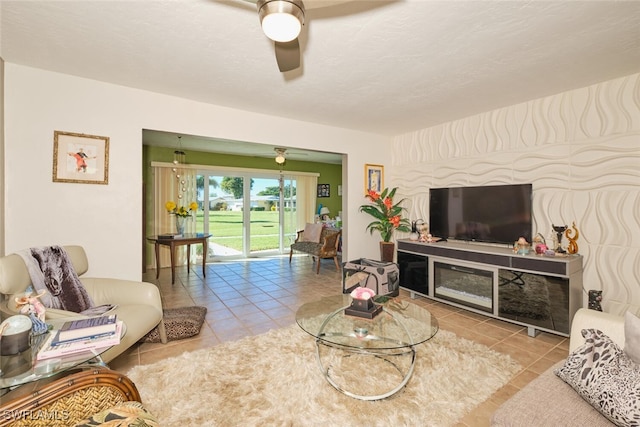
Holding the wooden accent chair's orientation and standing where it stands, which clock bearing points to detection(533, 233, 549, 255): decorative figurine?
The decorative figurine is roughly at 9 o'clock from the wooden accent chair.

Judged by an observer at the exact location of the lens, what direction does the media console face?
facing the viewer and to the left of the viewer

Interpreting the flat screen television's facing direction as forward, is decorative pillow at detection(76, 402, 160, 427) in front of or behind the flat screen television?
in front

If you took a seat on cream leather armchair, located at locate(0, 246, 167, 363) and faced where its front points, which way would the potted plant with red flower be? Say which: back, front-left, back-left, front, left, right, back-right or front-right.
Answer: front-left

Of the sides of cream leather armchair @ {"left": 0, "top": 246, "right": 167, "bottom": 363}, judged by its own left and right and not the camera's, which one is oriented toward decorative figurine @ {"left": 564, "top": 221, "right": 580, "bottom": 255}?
front

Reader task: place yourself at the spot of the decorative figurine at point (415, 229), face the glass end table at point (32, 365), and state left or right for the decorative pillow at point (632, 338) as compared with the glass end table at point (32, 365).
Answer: left

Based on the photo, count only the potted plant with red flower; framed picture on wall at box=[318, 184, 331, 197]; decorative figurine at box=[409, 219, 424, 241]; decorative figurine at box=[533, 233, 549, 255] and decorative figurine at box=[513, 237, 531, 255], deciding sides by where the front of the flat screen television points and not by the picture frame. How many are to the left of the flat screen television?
2

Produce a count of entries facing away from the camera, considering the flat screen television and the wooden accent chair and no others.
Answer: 0

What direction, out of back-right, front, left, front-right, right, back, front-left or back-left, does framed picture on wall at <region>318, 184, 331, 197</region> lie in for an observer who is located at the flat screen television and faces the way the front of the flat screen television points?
right

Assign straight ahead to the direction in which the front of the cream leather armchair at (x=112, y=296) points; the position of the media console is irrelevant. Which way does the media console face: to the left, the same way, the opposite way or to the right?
the opposite way

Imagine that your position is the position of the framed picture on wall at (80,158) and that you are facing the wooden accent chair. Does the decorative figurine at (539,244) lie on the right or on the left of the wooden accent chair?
right

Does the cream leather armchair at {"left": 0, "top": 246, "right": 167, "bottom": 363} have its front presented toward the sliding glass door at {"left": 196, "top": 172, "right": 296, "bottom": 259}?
no

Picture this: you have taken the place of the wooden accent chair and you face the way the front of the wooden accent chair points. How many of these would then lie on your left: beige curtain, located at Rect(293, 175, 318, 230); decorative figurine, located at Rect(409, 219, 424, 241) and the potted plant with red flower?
2

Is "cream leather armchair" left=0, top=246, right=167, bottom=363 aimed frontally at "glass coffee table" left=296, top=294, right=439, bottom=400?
yes

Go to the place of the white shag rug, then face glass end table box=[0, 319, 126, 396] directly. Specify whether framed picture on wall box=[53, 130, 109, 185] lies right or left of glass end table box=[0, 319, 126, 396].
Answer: right

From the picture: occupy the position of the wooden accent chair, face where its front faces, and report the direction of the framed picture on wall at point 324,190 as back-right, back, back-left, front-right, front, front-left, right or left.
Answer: back-right
